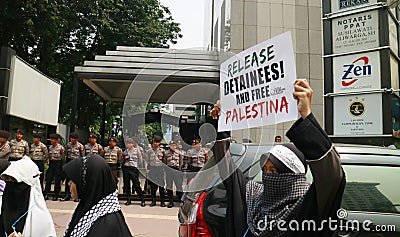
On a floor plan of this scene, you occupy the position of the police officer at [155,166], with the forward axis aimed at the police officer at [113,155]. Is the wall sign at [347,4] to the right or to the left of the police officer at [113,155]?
right

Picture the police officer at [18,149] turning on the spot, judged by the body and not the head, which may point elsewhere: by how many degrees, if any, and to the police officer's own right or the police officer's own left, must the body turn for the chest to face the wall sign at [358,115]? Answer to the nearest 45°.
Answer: approximately 90° to the police officer's own left

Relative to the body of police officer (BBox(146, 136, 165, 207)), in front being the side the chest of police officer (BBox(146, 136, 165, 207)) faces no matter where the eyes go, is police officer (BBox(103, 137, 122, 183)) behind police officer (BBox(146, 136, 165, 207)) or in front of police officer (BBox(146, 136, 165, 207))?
behind

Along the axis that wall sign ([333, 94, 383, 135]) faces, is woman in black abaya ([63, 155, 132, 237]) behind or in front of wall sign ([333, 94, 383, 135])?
in front

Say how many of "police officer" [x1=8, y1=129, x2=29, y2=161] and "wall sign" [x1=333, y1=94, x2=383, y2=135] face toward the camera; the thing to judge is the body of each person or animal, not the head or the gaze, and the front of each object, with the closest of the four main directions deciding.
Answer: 2

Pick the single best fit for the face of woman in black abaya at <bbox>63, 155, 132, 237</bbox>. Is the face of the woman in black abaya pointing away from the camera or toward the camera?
away from the camera

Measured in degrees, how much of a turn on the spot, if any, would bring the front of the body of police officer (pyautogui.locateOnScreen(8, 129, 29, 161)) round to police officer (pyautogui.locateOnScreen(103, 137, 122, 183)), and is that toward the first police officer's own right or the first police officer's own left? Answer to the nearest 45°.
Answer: approximately 90° to the first police officer's own left

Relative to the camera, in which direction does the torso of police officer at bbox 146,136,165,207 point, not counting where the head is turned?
toward the camera

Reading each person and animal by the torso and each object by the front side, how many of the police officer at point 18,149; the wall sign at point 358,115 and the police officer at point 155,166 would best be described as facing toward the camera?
3

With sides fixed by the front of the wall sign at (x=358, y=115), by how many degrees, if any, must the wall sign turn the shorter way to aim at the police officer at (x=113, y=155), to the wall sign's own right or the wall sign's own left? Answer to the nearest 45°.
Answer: approximately 45° to the wall sign's own right
